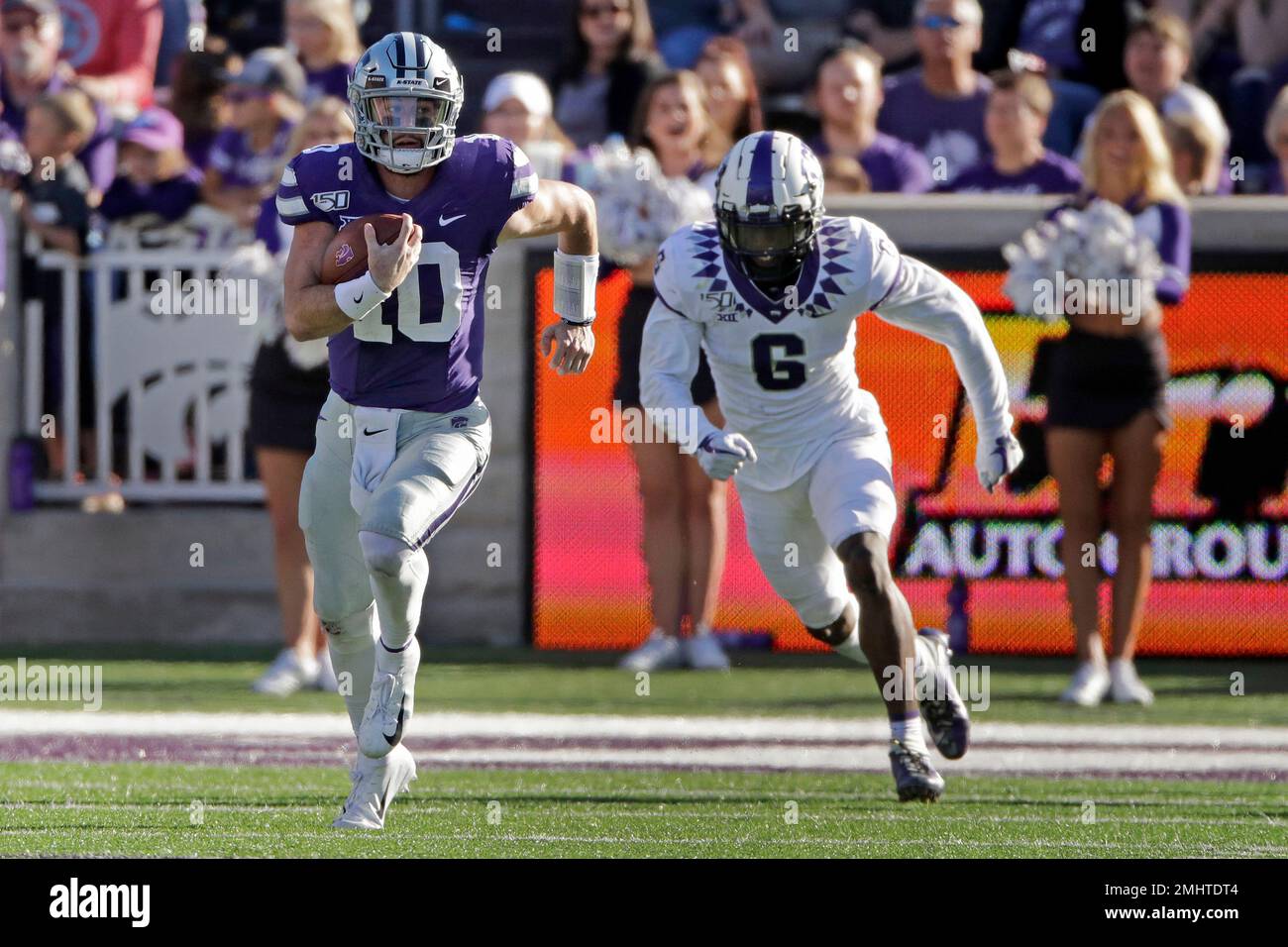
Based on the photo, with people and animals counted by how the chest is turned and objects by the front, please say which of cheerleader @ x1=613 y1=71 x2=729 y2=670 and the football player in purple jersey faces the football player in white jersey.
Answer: the cheerleader

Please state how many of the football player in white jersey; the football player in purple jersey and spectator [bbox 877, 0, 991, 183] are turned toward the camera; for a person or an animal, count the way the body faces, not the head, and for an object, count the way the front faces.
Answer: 3

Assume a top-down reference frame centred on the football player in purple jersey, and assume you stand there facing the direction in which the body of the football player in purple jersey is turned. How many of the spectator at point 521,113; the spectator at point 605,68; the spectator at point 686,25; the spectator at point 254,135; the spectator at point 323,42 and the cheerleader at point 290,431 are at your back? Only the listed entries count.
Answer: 6

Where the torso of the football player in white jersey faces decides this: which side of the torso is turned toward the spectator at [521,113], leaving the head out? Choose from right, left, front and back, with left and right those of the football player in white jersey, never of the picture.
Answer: back

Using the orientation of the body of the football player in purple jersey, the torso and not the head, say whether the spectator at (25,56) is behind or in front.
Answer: behind

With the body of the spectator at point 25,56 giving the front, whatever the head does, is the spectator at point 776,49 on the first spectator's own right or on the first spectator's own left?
on the first spectator's own left

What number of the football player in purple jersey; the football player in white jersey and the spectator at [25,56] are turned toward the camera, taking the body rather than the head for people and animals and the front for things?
3

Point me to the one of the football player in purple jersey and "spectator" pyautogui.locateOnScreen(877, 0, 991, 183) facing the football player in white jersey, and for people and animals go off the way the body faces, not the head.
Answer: the spectator

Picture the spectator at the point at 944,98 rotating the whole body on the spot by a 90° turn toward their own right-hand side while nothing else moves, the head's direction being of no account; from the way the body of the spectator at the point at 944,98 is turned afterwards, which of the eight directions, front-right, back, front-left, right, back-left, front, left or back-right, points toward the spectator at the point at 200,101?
front

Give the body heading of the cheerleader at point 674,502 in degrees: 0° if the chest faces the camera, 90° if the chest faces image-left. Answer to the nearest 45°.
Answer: approximately 0°

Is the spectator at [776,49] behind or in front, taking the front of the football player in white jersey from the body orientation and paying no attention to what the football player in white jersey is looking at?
behind

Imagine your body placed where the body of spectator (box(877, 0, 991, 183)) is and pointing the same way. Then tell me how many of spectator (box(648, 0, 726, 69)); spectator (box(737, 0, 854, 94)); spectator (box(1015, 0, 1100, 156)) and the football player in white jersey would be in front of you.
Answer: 1

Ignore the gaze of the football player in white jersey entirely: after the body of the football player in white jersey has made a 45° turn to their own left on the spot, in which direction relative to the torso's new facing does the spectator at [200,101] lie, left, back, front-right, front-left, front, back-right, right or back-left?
back
